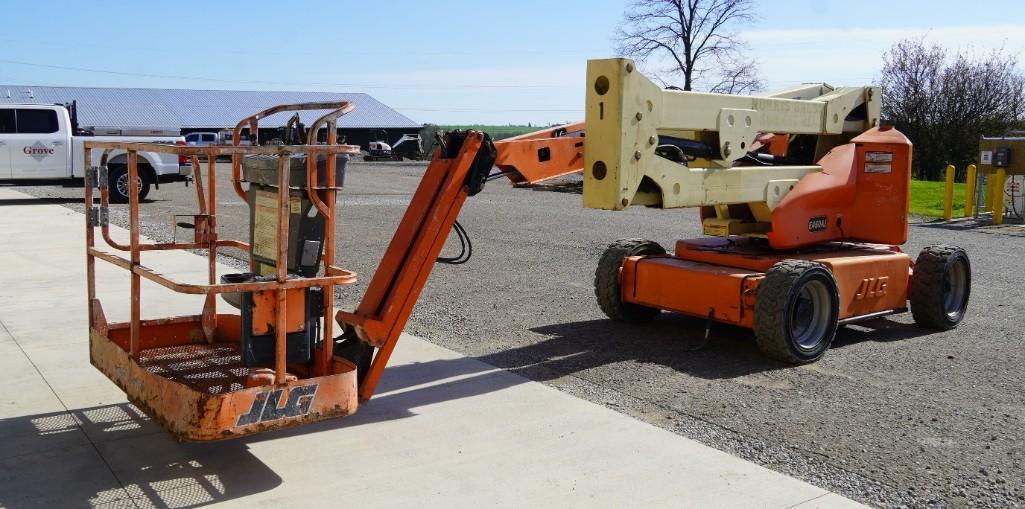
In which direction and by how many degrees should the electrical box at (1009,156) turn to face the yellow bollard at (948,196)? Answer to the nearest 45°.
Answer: approximately 90° to its right

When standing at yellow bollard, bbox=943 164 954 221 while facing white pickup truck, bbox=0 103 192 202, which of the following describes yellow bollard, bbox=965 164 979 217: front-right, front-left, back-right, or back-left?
back-right

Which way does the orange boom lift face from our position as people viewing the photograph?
facing the viewer and to the left of the viewer

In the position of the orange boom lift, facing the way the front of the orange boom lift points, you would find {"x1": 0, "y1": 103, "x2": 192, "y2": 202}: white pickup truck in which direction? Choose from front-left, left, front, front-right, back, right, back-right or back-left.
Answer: right

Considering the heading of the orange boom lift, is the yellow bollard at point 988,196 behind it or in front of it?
behind

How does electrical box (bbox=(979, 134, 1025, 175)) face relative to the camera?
toward the camera

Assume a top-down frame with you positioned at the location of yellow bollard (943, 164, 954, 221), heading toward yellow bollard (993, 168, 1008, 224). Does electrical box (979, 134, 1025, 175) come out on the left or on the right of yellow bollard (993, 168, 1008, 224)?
left

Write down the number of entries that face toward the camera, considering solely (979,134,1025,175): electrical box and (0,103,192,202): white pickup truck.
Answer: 1

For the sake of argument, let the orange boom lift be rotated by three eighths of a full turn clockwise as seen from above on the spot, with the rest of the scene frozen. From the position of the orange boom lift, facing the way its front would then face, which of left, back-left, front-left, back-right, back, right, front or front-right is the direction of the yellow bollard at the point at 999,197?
front-right
